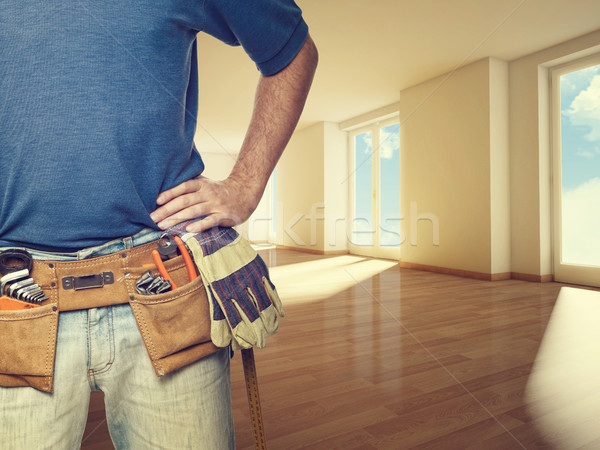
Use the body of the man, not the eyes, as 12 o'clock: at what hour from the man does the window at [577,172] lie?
The window is roughly at 8 o'clock from the man.

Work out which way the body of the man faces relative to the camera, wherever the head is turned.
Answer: toward the camera
